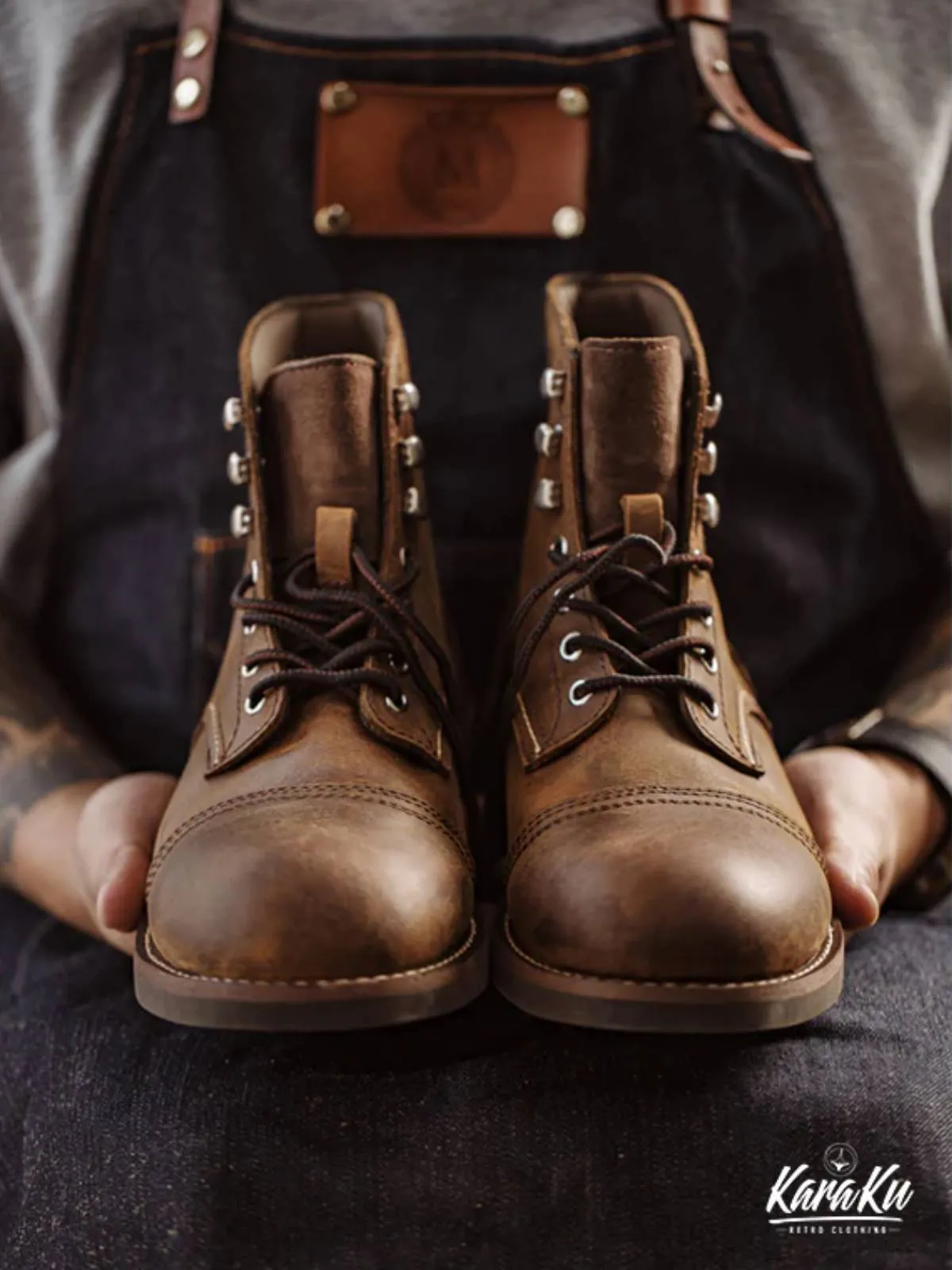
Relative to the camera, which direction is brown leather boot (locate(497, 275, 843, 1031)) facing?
toward the camera

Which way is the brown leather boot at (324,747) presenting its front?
toward the camera

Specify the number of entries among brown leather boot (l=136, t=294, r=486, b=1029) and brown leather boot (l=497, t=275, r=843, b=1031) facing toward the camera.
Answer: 2
